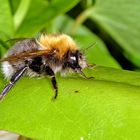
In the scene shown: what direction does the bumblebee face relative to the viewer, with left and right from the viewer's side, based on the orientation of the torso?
facing to the right of the viewer
